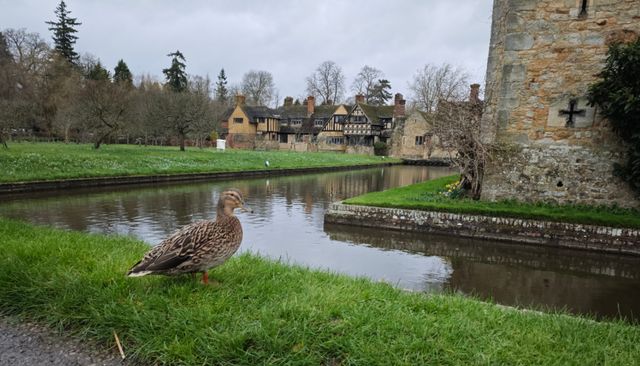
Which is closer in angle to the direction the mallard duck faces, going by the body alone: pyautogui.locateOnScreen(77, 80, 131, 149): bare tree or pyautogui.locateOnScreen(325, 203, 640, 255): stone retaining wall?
the stone retaining wall

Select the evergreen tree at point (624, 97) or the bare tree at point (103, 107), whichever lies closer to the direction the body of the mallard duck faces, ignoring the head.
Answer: the evergreen tree

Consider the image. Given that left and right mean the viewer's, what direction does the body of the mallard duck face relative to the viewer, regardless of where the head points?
facing to the right of the viewer

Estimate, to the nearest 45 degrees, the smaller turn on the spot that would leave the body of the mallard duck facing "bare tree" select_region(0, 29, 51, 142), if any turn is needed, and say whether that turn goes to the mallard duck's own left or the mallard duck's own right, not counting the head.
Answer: approximately 90° to the mallard duck's own left

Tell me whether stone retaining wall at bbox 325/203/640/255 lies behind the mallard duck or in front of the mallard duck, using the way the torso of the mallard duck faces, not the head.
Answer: in front

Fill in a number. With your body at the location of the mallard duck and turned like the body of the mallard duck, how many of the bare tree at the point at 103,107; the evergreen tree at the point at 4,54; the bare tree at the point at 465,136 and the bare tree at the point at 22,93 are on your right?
0

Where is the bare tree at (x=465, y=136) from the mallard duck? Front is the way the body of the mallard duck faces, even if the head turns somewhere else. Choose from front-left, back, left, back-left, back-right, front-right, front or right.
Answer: front-left

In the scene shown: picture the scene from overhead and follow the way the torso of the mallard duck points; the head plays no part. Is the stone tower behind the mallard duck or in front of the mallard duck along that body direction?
in front

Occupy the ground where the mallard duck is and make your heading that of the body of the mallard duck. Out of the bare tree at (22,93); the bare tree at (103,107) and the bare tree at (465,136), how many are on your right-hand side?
0

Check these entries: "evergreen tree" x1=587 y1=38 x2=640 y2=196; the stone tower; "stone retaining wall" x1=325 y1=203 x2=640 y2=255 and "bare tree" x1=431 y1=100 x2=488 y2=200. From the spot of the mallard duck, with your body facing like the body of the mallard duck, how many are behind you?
0

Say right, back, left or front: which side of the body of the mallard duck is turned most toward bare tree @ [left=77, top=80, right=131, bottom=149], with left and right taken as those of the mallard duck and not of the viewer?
left

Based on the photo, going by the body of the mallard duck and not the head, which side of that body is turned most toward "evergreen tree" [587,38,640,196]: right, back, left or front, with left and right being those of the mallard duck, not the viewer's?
front

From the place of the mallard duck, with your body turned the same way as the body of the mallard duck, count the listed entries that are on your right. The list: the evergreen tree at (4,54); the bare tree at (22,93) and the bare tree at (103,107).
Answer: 0
